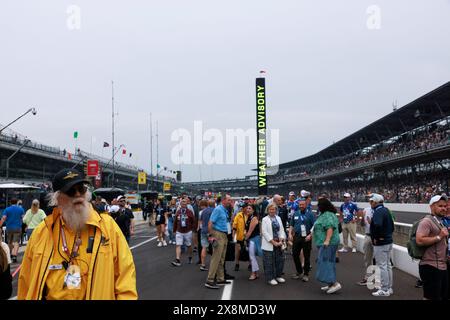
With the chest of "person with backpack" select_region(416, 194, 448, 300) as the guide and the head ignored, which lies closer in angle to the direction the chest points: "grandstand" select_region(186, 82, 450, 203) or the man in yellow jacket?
the man in yellow jacket

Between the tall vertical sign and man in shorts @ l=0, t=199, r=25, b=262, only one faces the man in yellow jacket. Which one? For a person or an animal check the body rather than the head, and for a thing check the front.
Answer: the tall vertical sign

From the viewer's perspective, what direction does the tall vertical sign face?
toward the camera

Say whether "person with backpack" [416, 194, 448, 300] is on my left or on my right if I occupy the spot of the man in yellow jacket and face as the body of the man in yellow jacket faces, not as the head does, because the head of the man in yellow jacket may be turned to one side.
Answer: on my left

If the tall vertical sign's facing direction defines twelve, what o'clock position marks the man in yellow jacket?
The man in yellow jacket is roughly at 12 o'clock from the tall vertical sign.

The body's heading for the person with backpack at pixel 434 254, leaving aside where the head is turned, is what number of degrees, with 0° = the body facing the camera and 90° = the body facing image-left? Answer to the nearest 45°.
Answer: approximately 315°
